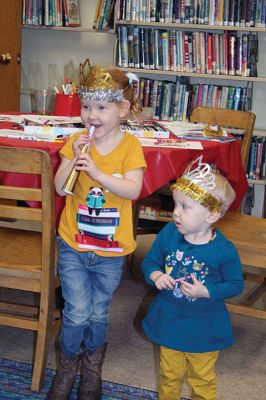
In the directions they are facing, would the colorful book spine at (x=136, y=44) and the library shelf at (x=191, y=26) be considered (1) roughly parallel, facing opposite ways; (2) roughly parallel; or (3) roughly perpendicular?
roughly parallel

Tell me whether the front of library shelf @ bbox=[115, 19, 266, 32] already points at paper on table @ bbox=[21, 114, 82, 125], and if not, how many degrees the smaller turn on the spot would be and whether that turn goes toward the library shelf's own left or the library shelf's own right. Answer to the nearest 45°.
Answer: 0° — it already faces it

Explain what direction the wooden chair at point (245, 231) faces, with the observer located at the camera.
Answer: facing to the left of the viewer

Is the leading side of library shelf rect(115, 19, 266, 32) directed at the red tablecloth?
yes

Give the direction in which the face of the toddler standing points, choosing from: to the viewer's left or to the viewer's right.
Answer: to the viewer's left

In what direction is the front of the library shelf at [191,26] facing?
toward the camera

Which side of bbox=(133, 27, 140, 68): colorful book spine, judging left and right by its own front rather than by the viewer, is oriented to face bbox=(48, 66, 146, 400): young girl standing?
front

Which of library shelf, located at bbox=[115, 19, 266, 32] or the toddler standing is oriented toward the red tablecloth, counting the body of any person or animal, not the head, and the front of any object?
the library shelf

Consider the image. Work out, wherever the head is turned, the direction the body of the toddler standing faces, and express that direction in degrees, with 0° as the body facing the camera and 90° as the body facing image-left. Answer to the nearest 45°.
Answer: approximately 45°

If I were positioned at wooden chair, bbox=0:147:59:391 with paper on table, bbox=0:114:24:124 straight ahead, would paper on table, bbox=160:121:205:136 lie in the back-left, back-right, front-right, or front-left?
front-right

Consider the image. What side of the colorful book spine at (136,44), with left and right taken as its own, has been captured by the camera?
front

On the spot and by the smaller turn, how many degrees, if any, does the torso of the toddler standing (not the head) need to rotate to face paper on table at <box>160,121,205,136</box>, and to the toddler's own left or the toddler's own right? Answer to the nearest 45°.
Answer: approximately 135° to the toddler's own right
